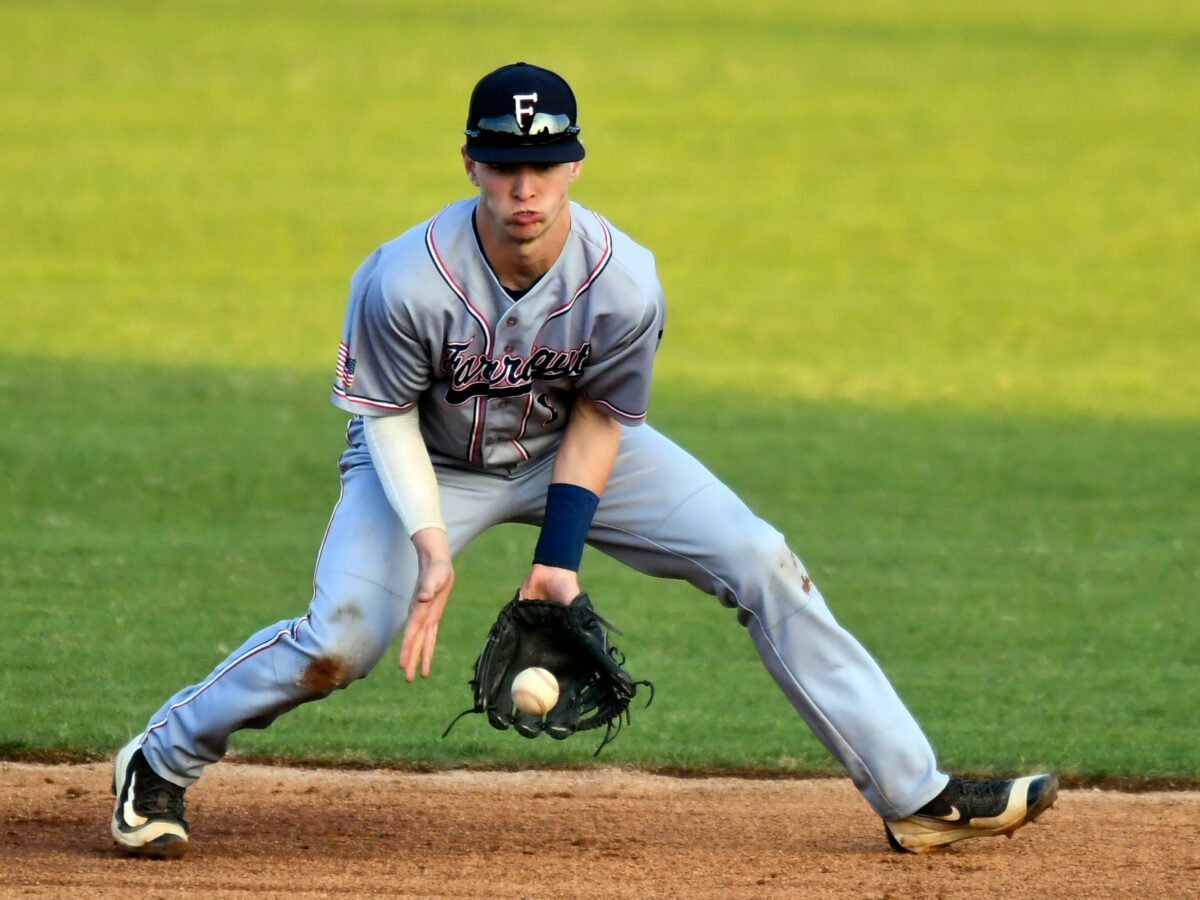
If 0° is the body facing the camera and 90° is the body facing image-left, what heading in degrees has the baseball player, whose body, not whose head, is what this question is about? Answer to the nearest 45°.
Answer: approximately 0°
